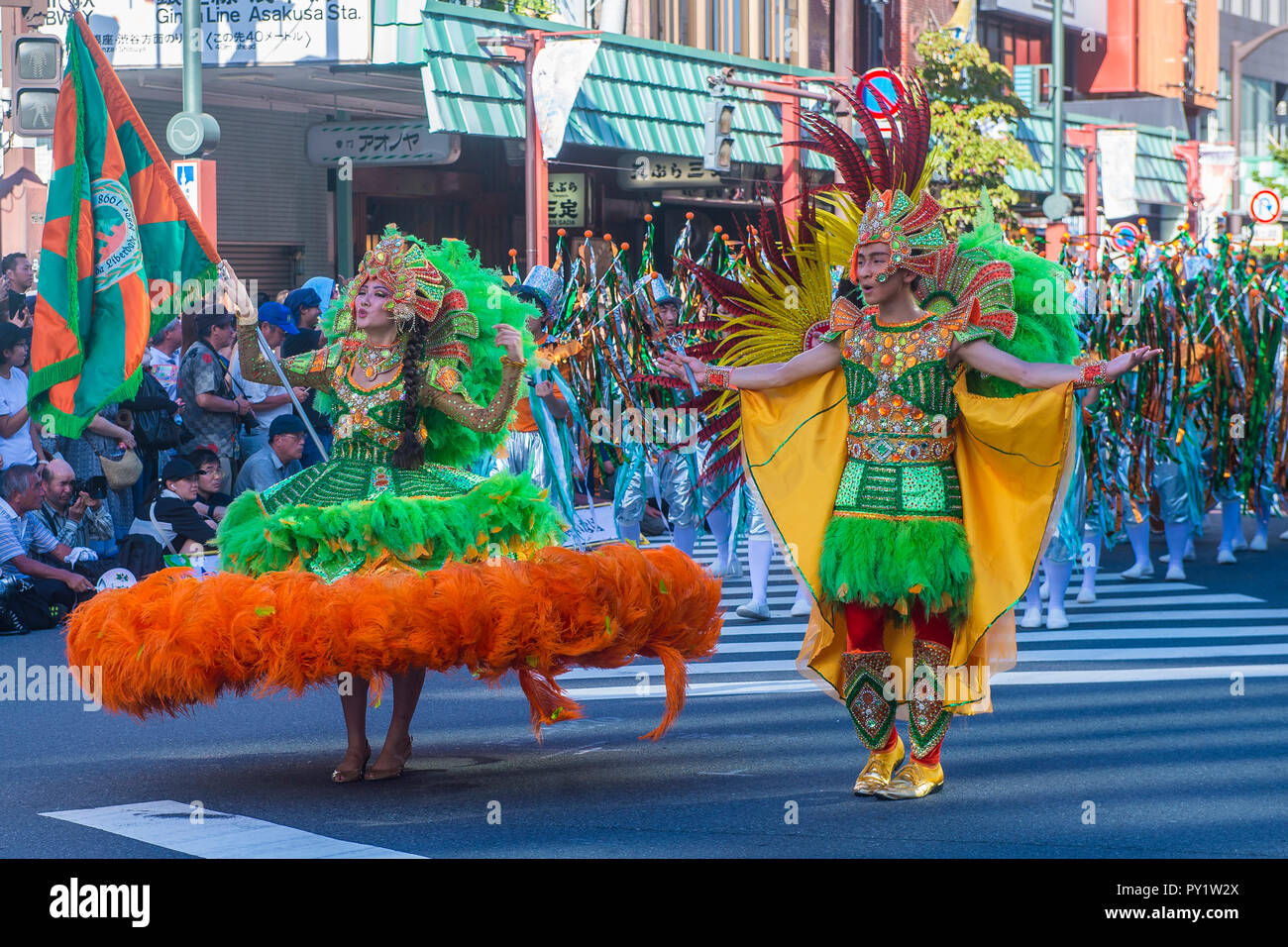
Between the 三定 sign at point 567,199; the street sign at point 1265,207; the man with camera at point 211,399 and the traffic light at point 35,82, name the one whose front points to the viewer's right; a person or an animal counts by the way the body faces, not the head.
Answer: the man with camera

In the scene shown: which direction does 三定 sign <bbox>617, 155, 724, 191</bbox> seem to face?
toward the camera

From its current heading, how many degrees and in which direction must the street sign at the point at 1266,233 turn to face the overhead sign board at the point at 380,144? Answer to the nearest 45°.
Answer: approximately 45° to its right

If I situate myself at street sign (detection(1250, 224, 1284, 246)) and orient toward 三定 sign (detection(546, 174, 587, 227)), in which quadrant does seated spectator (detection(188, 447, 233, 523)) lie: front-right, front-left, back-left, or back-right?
front-left

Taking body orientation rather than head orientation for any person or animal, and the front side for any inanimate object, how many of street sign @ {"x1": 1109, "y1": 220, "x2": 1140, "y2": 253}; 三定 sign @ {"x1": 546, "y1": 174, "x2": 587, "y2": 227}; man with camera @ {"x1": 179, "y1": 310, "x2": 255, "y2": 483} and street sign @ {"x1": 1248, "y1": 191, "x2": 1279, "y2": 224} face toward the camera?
3

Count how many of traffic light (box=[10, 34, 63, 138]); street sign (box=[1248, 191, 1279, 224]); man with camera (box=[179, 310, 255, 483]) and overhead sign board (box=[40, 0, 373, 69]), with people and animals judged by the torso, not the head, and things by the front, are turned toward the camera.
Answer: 3

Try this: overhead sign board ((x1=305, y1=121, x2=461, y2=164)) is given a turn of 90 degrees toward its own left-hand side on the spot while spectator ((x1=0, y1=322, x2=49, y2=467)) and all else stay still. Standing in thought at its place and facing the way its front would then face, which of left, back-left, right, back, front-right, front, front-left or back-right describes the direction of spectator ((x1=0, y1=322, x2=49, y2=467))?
right

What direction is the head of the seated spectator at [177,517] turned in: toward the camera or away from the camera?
toward the camera

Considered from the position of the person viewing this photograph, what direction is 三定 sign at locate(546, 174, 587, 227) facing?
facing the viewer

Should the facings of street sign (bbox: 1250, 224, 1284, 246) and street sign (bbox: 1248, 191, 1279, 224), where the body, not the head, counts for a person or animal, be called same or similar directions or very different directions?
same or similar directions

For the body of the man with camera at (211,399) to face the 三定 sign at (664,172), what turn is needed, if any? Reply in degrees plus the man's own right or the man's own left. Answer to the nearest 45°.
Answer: approximately 45° to the man's own left

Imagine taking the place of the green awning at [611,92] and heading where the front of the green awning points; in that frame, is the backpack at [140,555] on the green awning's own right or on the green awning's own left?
on the green awning's own right

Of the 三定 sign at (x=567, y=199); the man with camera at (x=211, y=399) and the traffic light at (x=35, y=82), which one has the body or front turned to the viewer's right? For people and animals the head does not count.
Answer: the man with camera

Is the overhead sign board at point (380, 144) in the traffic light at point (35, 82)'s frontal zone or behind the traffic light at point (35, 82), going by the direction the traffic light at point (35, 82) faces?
behind

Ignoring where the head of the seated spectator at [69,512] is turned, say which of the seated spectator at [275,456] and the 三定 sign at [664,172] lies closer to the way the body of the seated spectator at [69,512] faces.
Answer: the seated spectator

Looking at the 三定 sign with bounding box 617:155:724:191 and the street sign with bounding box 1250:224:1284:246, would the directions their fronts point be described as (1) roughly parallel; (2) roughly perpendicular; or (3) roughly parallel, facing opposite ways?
roughly parallel

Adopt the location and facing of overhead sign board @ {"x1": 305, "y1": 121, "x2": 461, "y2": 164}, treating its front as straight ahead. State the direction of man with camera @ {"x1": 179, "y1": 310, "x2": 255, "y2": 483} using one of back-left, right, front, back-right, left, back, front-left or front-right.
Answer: front

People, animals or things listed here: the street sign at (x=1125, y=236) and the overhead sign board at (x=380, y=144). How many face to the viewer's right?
0

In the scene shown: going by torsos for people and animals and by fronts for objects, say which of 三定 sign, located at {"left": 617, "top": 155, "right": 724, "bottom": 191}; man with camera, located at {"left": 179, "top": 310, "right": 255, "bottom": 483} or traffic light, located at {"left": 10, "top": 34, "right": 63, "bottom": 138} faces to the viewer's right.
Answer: the man with camera

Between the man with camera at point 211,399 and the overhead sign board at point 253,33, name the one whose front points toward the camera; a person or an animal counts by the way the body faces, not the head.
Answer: the overhead sign board

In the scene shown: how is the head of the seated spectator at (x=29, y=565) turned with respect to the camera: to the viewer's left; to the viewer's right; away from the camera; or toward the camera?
to the viewer's right
